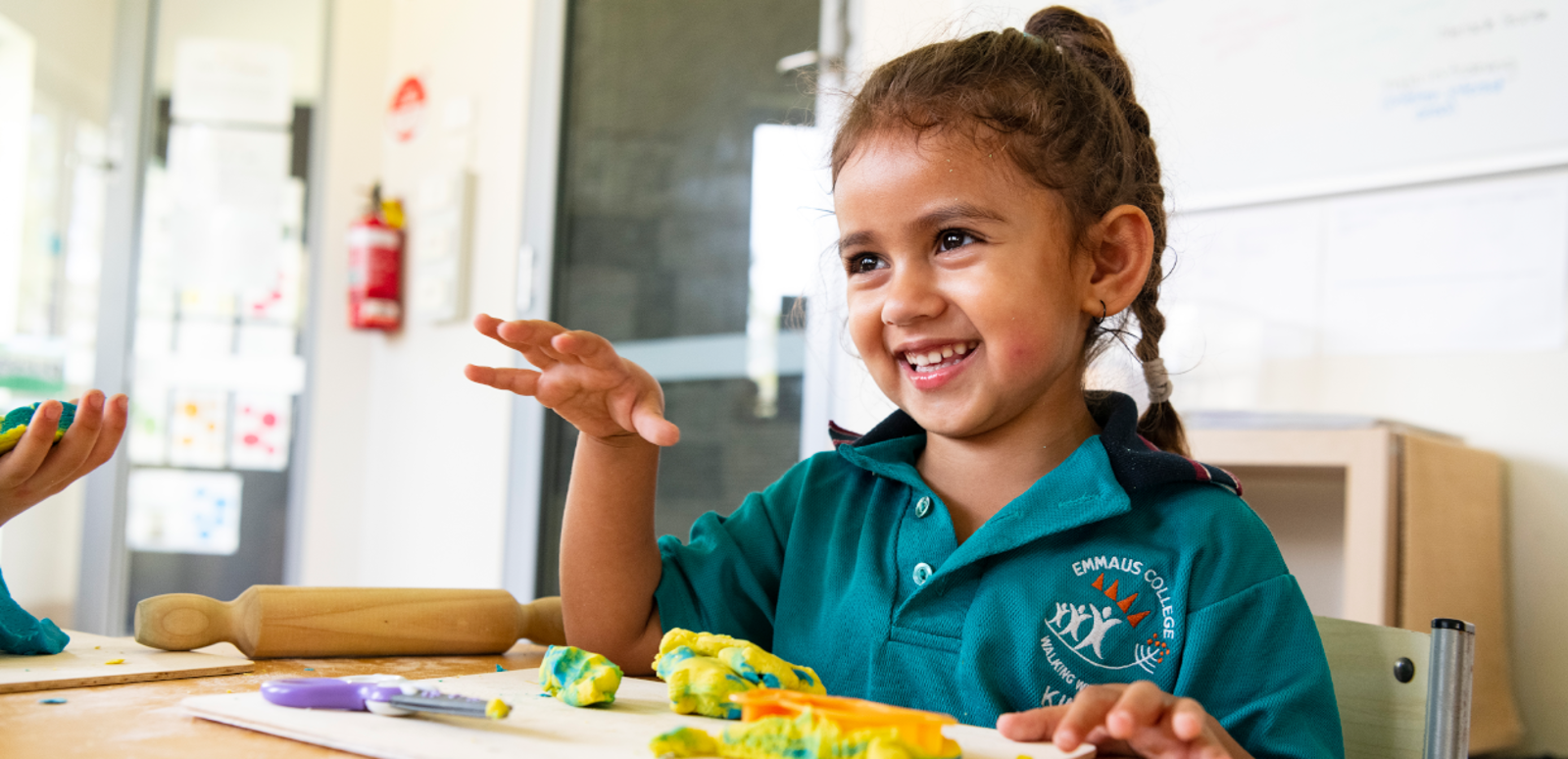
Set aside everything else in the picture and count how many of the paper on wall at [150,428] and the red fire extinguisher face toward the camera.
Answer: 2

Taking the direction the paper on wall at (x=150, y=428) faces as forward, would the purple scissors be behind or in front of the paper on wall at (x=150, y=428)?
in front

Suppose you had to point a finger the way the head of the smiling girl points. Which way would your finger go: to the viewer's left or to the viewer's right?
to the viewer's left

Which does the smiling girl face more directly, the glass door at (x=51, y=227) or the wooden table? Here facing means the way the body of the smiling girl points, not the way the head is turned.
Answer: the wooden table

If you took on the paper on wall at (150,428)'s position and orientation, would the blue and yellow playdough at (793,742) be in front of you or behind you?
in front

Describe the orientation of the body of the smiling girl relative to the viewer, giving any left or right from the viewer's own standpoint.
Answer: facing the viewer and to the left of the viewer

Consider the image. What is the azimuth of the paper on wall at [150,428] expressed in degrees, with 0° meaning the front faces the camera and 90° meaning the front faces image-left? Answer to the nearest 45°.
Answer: approximately 0°

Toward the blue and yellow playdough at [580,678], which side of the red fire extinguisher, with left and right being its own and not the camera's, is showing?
front

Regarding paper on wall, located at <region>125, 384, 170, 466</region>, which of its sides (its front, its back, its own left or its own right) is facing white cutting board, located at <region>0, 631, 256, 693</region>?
front

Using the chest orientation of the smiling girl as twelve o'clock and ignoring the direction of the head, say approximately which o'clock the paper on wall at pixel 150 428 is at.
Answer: The paper on wall is roughly at 3 o'clock from the smiling girl.
